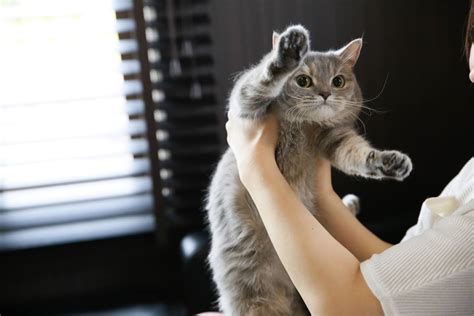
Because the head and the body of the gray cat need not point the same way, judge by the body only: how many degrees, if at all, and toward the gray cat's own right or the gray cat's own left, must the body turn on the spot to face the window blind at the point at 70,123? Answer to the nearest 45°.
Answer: approximately 180°

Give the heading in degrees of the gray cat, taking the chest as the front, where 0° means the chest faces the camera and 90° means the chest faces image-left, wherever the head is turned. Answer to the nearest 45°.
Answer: approximately 315°

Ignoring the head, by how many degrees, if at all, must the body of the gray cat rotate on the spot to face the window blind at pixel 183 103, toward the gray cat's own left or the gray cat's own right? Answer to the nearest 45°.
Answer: approximately 180°
